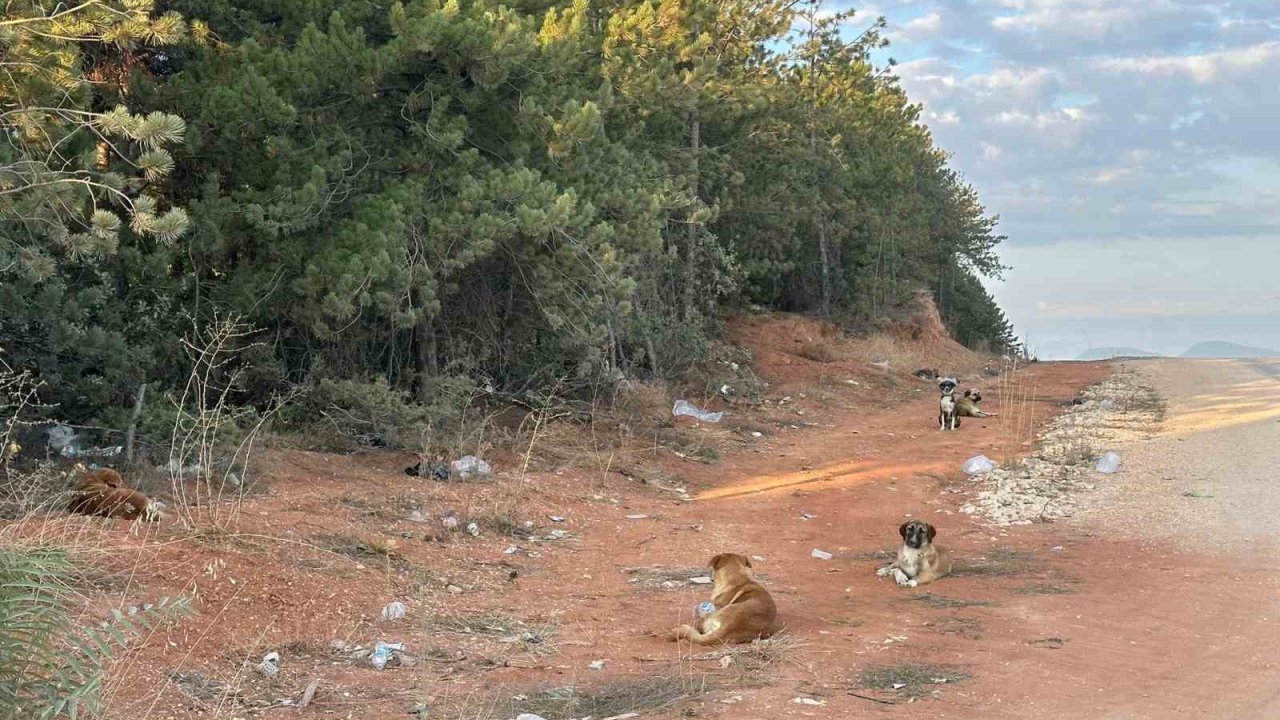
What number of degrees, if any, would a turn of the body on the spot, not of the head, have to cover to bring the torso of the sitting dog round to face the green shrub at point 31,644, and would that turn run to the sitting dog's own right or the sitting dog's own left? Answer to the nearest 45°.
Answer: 0° — it already faces it

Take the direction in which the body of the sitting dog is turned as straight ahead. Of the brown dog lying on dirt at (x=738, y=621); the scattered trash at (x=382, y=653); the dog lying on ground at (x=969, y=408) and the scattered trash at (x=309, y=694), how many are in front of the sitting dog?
3

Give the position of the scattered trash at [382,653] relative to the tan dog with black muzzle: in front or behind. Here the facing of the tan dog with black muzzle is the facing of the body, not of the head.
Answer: in front

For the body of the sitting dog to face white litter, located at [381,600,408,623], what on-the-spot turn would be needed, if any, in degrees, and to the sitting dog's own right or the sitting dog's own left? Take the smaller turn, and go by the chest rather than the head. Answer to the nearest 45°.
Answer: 0° — it already faces it

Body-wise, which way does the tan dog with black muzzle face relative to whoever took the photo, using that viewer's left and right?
facing the viewer and to the left of the viewer

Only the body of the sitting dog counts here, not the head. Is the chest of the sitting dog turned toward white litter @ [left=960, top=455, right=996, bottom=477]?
yes

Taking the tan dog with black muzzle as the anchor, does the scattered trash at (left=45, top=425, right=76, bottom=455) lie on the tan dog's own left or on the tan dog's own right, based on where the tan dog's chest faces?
on the tan dog's own right

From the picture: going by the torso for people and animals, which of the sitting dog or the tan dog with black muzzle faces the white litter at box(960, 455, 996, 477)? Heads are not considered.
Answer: the sitting dog

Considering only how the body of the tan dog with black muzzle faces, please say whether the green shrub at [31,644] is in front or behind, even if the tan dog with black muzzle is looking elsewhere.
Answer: in front

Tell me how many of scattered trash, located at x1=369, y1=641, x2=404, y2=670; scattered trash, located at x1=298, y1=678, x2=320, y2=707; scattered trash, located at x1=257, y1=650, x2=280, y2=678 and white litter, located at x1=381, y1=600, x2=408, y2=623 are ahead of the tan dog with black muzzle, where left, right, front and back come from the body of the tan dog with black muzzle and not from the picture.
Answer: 4

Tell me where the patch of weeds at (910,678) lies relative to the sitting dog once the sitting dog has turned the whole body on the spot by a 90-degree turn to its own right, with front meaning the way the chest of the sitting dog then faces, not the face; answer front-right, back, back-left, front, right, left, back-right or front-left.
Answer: left

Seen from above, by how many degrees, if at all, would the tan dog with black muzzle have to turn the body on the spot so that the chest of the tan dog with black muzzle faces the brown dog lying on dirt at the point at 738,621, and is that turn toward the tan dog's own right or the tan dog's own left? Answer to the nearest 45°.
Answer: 0° — it already faces it

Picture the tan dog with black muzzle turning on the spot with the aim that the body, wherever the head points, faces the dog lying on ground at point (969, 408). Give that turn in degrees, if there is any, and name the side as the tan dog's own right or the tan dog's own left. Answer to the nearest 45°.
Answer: approximately 135° to the tan dog's own right

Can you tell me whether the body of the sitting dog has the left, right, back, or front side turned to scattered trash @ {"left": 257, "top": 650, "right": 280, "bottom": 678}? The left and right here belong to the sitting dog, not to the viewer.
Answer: front

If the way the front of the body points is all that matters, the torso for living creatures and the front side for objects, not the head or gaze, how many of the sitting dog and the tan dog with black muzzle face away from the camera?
0

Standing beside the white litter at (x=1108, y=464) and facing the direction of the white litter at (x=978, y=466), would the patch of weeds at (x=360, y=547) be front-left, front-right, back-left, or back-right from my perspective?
front-left

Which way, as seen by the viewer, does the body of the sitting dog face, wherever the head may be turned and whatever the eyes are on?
toward the camera
